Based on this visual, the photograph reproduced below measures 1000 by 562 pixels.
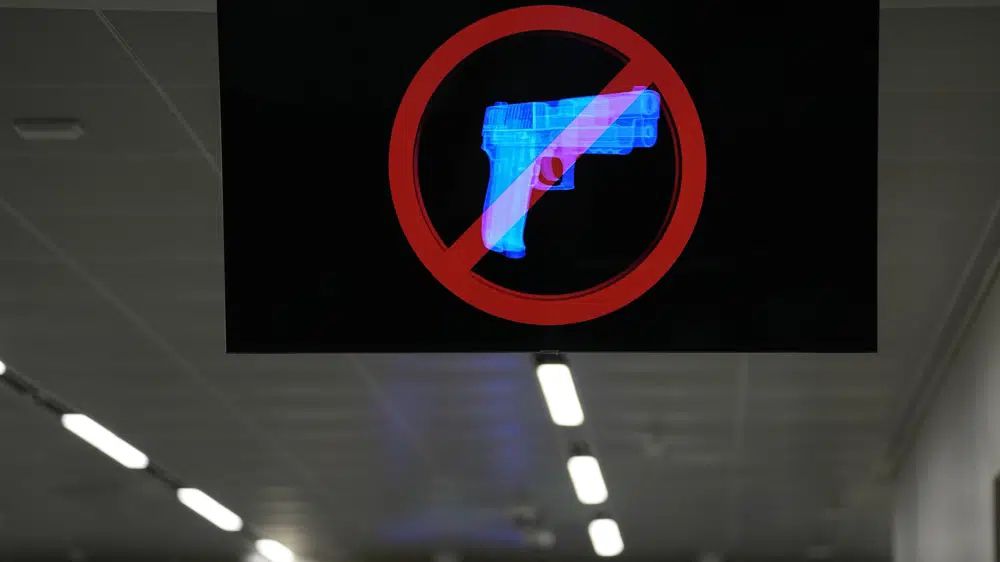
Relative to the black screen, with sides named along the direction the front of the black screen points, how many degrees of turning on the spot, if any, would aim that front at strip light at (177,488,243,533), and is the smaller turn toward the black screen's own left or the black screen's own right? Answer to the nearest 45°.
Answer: approximately 180°

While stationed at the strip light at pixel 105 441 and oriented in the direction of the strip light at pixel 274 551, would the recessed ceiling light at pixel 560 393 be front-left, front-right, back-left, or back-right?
back-right

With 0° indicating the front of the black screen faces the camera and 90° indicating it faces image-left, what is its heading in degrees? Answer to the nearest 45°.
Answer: approximately 0°

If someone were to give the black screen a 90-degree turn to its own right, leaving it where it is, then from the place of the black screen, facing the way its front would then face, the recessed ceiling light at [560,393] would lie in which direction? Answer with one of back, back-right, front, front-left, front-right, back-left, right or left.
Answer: right

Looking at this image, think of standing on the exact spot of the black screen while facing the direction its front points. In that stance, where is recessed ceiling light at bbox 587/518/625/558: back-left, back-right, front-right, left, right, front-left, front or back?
back

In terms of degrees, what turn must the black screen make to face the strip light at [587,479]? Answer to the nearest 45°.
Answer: approximately 180°

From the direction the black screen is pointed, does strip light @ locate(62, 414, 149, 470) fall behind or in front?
behind

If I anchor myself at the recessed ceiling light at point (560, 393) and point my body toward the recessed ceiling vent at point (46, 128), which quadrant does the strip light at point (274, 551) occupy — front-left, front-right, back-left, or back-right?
back-right
